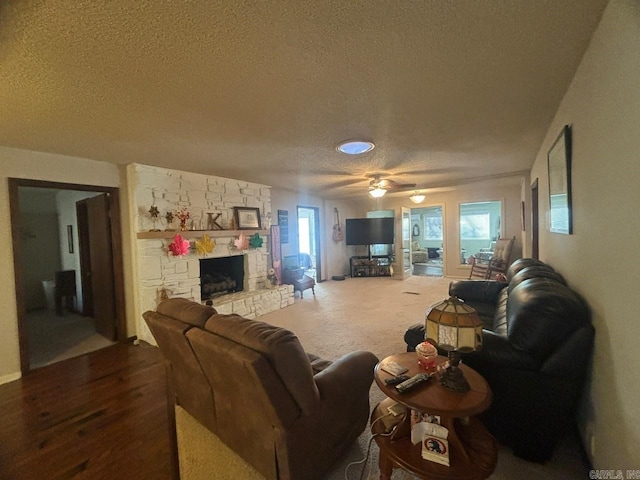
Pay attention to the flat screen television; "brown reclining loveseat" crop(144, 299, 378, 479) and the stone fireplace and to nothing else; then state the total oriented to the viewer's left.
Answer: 0

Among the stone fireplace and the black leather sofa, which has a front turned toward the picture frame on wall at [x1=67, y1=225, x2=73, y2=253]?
the black leather sofa

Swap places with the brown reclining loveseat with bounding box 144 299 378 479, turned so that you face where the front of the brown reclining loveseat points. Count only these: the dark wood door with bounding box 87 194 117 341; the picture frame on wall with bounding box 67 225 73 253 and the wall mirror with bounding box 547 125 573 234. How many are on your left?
2

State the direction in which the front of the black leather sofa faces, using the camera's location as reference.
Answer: facing to the left of the viewer

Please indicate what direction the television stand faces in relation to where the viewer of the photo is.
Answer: facing the viewer

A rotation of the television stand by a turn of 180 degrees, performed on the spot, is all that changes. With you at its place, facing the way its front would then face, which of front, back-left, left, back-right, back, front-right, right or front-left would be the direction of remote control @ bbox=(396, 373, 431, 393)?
back

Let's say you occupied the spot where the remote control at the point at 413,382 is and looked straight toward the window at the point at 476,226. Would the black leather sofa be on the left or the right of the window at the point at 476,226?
right

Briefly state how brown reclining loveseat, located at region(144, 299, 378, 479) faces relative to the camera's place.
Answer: facing away from the viewer and to the right of the viewer

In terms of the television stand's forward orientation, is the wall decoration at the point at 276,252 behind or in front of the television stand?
in front

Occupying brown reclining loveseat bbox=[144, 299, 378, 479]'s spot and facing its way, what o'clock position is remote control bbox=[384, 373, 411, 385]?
The remote control is roughly at 2 o'clock from the brown reclining loveseat.

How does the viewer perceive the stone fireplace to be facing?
facing the viewer and to the right of the viewer

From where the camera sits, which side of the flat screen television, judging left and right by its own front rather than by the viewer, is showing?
front

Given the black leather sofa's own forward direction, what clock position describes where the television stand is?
The television stand is roughly at 2 o'clock from the black leather sofa.

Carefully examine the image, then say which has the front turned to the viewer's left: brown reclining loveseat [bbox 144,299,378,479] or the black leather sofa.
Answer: the black leather sofa

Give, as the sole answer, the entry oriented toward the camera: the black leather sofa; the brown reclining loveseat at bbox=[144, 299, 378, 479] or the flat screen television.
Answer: the flat screen television

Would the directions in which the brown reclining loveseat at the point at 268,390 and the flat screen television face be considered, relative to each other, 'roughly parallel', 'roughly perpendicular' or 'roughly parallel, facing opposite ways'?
roughly parallel, facing opposite ways

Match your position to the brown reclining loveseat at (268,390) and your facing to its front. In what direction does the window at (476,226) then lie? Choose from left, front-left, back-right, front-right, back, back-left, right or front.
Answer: front

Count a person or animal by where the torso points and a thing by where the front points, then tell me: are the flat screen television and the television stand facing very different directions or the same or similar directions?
same or similar directions

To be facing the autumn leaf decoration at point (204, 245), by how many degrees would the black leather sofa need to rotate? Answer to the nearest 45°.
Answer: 0° — it already faces it

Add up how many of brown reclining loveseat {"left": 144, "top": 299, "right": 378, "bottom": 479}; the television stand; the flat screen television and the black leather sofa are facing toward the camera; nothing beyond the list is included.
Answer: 2

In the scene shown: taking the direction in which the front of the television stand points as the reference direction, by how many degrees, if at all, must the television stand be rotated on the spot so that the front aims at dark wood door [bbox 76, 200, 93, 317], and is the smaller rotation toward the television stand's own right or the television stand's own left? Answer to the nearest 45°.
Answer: approximately 45° to the television stand's own right

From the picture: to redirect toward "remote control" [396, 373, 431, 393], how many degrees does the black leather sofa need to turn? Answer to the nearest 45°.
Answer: approximately 45° to its left
